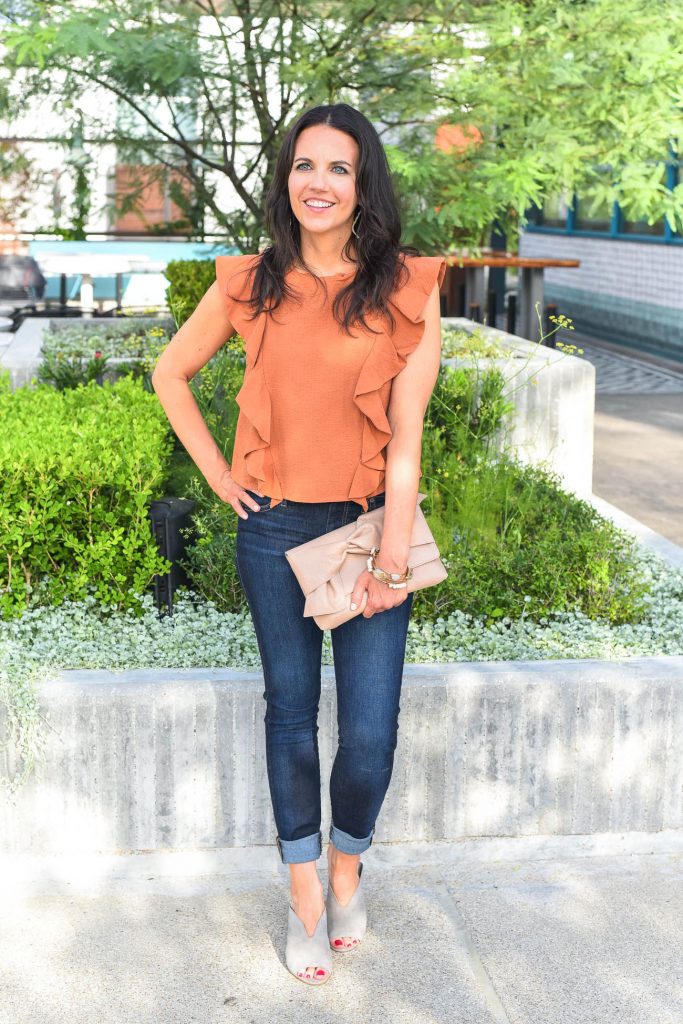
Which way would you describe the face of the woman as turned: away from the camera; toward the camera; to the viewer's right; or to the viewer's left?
toward the camera

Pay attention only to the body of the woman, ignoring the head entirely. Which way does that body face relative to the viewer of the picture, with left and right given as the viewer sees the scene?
facing the viewer

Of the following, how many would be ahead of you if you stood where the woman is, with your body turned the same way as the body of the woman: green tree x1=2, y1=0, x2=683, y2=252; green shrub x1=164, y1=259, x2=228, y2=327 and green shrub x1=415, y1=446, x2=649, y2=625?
0

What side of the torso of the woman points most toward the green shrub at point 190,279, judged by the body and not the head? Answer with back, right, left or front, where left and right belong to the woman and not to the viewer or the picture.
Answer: back

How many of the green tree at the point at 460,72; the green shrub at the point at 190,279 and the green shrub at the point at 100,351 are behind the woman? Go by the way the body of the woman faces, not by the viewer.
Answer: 3

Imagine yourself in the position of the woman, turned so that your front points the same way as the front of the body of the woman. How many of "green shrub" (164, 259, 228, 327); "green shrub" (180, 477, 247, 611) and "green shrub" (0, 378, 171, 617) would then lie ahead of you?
0

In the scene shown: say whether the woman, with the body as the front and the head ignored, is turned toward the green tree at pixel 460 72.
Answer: no

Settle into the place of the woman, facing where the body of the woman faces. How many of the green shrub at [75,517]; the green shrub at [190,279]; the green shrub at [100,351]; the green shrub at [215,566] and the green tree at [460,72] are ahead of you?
0

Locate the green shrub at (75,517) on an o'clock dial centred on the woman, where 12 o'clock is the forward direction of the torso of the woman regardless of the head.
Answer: The green shrub is roughly at 5 o'clock from the woman.

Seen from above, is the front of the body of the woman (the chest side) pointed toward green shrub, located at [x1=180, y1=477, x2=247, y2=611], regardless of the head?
no

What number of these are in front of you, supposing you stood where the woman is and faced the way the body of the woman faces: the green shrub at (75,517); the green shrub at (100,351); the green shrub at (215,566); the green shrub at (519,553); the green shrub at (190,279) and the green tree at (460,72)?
0

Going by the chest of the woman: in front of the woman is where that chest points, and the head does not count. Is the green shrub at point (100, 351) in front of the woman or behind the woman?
behind

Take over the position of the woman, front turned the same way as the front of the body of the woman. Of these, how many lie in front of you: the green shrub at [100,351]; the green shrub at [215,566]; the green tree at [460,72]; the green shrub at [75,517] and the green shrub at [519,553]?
0
